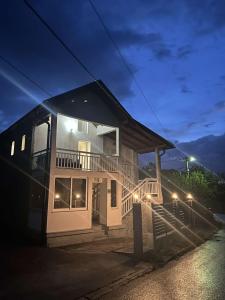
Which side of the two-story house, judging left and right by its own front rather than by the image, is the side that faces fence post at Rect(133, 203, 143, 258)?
front

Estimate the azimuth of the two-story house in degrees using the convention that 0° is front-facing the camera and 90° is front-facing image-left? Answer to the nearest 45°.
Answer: approximately 315°
